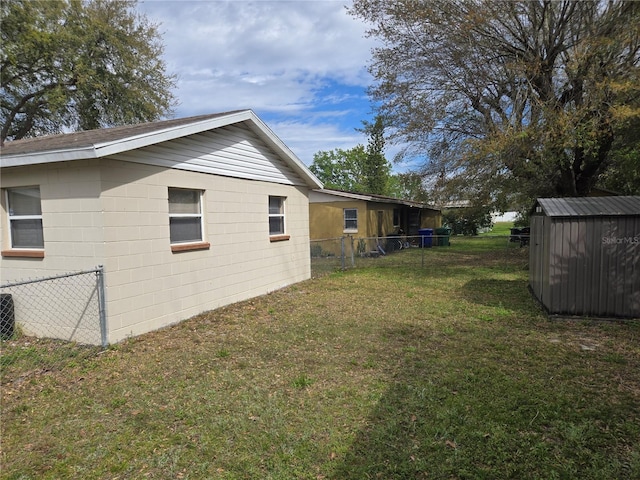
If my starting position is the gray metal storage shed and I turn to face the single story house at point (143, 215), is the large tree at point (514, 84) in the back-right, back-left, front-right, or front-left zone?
back-right

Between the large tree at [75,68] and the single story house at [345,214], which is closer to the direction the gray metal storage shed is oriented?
the large tree

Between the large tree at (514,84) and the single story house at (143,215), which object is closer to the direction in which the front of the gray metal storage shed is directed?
the single story house

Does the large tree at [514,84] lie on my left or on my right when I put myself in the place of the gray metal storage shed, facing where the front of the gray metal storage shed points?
on my right

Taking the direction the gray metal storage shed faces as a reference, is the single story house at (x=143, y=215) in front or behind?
in front

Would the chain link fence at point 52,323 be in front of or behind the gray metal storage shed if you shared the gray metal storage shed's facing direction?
in front
